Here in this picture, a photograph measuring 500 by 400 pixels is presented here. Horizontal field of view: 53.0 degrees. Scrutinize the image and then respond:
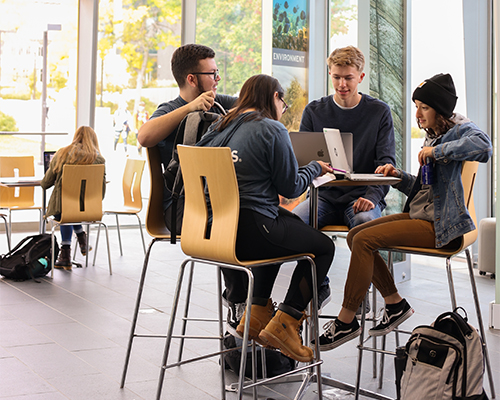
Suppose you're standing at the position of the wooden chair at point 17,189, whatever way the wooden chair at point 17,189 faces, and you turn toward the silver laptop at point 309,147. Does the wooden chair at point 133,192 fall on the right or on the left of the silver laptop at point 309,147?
left

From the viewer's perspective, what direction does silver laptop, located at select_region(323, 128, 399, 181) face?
to the viewer's right

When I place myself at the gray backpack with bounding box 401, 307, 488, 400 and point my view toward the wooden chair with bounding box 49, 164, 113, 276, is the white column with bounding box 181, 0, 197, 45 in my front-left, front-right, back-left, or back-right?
front-right

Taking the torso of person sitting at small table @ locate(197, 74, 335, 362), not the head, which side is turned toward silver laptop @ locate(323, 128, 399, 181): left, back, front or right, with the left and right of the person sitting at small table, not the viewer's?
front

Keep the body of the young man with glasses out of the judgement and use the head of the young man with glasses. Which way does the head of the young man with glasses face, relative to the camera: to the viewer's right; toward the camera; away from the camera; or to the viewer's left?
to the viewer's right

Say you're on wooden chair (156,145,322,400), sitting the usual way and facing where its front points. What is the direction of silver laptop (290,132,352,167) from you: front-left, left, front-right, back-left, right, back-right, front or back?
front

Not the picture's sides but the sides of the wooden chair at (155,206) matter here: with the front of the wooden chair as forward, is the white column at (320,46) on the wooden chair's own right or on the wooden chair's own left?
on the wooden chair's own left

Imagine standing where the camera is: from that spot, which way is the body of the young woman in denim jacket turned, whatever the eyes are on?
to the viewer's left

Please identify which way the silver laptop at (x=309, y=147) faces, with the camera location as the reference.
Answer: facing away from the viewer

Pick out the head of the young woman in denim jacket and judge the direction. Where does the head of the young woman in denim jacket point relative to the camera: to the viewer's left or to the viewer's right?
to the viewer's left

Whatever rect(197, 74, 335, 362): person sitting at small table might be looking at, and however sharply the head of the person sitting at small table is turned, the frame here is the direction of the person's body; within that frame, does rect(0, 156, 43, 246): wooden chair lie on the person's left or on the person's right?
on the person's left

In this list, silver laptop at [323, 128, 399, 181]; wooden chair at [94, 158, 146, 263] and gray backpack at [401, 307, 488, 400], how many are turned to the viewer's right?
1

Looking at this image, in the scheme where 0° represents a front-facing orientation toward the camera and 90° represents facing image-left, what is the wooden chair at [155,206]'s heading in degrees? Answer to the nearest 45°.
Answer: approximately 270°

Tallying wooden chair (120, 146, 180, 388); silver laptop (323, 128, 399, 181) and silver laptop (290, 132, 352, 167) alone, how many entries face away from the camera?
1

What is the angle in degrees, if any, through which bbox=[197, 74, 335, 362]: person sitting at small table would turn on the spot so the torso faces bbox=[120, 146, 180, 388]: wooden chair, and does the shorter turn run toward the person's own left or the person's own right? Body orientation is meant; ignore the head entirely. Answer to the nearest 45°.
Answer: approximately 90° to the person's own left

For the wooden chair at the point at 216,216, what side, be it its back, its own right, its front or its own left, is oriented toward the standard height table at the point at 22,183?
left
